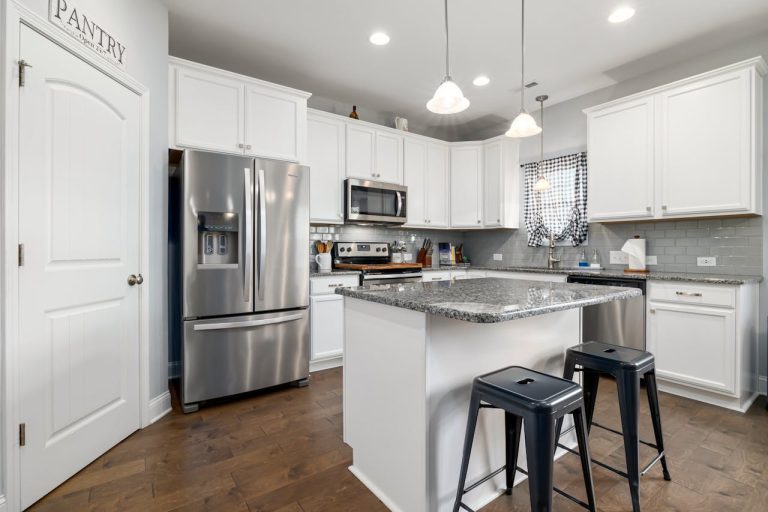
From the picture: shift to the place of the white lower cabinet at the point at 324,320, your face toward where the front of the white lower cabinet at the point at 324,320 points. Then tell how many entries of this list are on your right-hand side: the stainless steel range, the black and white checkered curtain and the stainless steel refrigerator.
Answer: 1

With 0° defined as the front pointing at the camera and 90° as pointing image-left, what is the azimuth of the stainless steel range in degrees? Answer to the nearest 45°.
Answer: approximately 315°

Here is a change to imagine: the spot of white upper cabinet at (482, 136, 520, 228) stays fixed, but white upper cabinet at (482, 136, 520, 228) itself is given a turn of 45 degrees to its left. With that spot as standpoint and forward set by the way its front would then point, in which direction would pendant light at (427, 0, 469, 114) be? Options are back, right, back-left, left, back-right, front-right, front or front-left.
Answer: front

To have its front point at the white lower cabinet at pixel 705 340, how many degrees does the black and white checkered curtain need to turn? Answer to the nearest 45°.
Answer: approximately 90° to its left

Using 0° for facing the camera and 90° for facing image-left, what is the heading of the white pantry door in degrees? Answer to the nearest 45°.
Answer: approximately 315°

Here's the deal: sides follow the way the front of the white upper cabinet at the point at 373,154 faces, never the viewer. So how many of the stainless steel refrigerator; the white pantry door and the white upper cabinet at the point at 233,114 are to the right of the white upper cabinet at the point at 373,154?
3

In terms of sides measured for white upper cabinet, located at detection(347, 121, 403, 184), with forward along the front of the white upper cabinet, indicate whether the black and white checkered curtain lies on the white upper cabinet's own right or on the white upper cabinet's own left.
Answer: on the white upper cabinet's own left

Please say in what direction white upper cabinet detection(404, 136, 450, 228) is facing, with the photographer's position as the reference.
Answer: facing the viewer and to the right of the viewer
